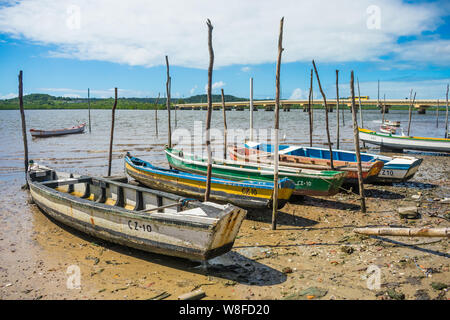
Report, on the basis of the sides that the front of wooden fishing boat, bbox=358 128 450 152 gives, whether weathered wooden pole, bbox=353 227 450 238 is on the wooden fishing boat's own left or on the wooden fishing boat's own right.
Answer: on the wooden fishing boat's own left

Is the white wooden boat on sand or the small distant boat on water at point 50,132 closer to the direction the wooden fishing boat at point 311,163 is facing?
the small distant boat on water

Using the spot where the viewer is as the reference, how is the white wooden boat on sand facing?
facing away from the viewer and to the left of the viewer

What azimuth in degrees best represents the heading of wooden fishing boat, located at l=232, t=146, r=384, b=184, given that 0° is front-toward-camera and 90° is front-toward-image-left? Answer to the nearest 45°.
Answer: approximately 135°

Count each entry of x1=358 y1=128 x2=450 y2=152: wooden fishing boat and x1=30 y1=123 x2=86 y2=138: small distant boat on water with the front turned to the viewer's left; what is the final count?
1

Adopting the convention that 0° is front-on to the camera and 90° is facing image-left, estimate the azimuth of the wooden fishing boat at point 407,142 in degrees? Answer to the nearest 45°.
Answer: approximately 90°
